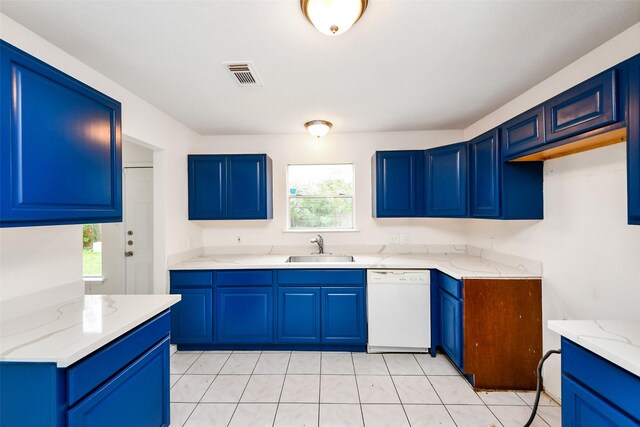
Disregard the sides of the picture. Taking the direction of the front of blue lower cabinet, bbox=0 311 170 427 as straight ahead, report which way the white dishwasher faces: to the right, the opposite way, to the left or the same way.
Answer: to the right

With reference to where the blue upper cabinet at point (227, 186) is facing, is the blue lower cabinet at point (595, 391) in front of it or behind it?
in front

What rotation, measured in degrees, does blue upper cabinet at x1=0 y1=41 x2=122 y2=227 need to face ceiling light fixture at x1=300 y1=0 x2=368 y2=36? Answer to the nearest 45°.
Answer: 0° — it already faces it

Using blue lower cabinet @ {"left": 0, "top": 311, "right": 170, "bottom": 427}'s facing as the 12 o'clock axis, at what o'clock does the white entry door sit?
The white entry door is roughly at 8 o'clock from the blue lower cabinet.

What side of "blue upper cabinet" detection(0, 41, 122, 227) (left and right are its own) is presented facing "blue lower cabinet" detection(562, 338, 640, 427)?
front

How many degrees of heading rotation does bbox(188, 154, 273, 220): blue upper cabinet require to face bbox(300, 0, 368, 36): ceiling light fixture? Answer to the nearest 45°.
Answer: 0° — it already faces it

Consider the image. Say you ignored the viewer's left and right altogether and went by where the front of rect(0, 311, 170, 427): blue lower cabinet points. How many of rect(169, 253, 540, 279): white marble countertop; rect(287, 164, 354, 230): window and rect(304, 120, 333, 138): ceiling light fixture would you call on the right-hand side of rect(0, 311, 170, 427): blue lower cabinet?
0

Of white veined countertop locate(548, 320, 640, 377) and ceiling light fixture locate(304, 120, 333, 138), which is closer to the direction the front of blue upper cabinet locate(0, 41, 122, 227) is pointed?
the white veined countertop

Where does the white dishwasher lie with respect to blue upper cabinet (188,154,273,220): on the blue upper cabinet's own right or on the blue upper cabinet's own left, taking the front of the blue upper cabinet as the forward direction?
on the blue upper cabinet's own left

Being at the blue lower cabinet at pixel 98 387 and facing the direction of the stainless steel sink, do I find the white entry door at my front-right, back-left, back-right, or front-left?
front-left

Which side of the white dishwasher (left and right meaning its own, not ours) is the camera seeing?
front

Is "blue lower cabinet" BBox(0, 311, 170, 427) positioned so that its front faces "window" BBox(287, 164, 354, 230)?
no

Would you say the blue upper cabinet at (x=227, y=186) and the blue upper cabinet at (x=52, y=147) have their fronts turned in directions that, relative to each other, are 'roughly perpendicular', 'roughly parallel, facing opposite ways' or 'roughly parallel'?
roughly perpendicular

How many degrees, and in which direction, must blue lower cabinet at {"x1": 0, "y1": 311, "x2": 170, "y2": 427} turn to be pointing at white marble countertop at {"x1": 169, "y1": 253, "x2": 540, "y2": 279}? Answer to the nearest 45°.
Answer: approximately 45° to its left

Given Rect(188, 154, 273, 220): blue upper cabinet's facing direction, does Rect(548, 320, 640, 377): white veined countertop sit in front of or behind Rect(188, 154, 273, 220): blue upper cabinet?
in front

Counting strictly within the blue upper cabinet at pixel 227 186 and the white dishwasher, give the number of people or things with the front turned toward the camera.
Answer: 2

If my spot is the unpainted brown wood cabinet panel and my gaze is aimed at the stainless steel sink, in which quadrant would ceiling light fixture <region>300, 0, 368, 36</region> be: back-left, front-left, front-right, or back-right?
front-left

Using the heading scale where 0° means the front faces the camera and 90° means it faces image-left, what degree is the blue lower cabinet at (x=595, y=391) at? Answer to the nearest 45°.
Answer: approximately 45°
